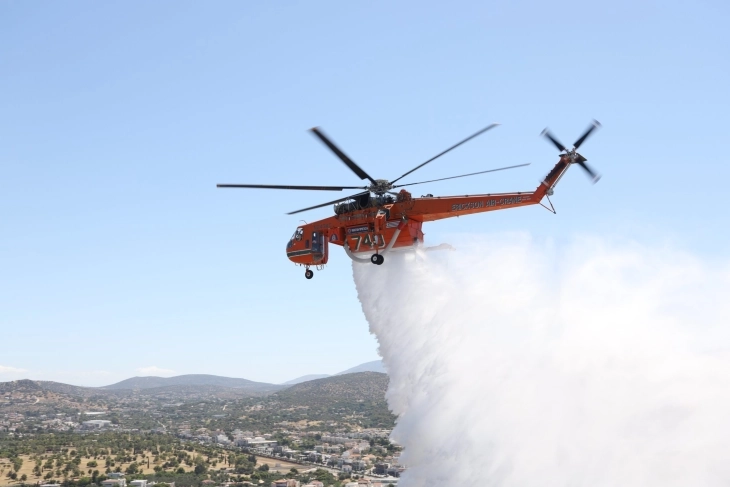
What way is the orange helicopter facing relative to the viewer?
to the viewer's left
